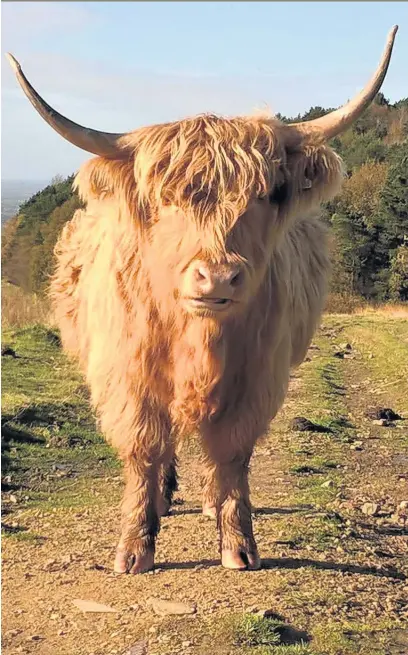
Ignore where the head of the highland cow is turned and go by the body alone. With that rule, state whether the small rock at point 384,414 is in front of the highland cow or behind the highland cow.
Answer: behind

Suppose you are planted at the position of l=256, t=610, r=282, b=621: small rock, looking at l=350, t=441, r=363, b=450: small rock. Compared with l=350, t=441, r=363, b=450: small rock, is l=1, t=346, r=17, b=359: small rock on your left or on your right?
left

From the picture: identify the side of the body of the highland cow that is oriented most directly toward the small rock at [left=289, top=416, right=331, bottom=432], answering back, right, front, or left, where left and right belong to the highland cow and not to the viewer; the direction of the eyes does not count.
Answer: back

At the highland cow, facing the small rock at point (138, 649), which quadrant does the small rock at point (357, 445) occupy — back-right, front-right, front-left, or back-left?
back-left

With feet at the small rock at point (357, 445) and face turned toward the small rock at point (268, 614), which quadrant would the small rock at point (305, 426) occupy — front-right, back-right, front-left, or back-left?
back-right

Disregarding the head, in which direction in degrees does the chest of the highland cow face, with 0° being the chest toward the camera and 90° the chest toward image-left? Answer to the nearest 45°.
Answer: approximately 0°

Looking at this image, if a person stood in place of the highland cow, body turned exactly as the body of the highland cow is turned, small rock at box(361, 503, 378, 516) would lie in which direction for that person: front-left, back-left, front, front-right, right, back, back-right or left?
back-left

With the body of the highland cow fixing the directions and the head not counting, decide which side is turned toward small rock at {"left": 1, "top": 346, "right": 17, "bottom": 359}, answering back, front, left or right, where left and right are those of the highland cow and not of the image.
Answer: back
